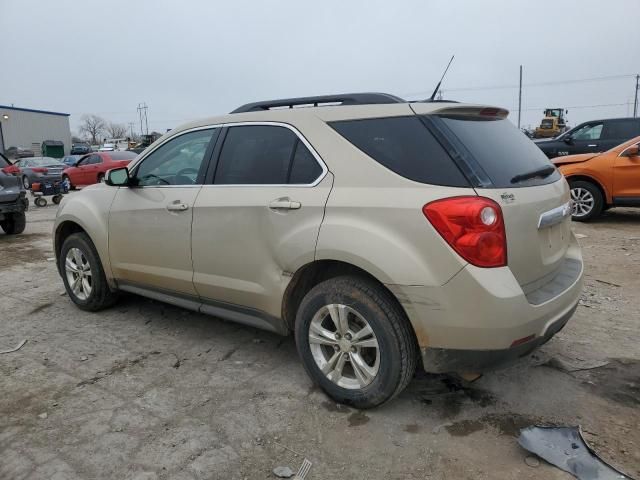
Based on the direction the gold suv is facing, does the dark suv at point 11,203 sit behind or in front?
in front

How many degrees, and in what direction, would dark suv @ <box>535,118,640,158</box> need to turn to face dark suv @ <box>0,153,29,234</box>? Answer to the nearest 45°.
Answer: approximately 45° to its left

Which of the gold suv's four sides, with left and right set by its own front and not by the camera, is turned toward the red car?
front

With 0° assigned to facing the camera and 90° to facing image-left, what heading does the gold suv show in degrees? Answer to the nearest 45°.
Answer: approximately 135°

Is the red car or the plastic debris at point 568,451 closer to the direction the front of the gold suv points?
the red car

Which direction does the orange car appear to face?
to the viewer's left

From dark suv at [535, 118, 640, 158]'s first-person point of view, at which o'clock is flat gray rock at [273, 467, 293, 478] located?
The flat gray rock is roughly at 9 o'clock from the dark suv.

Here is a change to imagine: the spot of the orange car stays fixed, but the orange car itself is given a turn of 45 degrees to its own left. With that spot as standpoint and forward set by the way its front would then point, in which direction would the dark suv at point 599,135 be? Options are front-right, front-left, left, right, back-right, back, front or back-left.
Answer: back-right

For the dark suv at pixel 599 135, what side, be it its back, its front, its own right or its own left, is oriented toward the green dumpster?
front

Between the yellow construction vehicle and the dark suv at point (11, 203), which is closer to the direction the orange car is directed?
the dark suv

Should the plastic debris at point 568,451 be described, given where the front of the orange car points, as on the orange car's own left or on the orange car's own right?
on the orange car's own left

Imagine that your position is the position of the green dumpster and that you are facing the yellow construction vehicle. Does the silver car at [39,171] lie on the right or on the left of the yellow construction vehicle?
right

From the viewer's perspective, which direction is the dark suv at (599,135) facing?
to the viewer's left

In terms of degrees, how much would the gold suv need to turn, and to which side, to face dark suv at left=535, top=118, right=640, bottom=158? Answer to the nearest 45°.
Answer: approximately 90° to its right

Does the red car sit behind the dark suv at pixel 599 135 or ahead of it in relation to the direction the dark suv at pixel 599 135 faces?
ahead

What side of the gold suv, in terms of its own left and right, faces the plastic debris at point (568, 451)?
back

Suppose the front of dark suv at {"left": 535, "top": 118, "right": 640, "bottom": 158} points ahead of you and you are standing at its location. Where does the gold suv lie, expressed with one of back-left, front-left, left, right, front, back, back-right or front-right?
left
